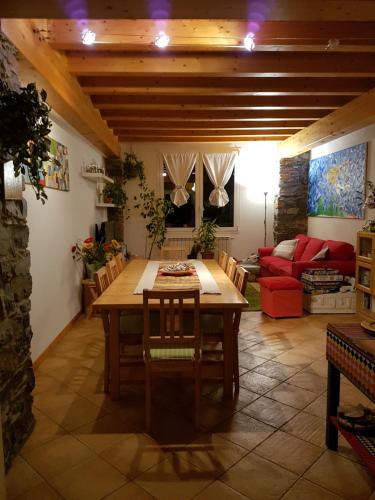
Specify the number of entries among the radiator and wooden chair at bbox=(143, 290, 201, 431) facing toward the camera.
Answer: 1

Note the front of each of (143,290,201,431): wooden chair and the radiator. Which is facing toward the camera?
the radiator

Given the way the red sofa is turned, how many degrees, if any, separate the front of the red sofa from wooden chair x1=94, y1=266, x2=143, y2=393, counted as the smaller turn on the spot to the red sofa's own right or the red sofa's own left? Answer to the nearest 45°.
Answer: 0° — it already faces it

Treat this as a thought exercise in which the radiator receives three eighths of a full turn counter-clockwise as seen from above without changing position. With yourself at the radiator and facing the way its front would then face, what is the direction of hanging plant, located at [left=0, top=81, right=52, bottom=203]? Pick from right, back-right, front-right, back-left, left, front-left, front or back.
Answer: back-right

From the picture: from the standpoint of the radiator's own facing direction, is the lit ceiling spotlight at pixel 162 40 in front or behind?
in front

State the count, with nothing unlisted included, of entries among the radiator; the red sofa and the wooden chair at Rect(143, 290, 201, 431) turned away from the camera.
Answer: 1

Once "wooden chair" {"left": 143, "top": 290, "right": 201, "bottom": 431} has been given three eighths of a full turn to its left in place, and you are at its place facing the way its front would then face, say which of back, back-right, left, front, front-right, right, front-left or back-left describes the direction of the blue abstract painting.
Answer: back

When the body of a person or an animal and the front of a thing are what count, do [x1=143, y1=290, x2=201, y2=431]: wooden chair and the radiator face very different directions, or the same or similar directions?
very different directions

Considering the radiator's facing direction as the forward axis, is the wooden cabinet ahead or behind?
ahead

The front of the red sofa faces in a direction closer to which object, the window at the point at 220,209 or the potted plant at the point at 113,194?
the potted plant

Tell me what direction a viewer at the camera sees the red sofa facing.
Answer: facing the viewer and to the left of the viewer

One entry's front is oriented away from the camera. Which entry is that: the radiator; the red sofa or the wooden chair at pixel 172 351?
the wooden chair

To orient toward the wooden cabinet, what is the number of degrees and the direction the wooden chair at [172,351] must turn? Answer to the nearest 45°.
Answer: approximately 45° to its right

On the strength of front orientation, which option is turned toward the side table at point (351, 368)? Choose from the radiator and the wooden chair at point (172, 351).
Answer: the radiator

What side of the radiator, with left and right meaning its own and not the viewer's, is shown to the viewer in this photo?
front

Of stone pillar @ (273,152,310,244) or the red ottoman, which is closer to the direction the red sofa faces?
the red ottoman

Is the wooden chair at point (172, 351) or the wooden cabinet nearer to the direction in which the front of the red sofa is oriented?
the wooden chair

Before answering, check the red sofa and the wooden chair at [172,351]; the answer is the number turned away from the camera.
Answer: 1

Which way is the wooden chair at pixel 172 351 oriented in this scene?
away from the camera
